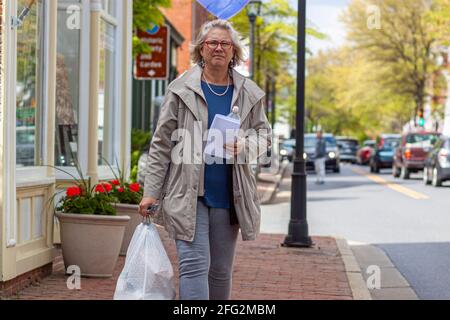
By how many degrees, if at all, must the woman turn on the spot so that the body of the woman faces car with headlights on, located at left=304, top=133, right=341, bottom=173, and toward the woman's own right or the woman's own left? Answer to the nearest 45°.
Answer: approximately 180°

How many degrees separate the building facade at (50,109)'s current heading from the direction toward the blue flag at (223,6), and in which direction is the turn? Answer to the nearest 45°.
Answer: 0° — it already faces it

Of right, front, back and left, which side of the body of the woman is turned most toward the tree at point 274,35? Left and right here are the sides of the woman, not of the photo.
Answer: back

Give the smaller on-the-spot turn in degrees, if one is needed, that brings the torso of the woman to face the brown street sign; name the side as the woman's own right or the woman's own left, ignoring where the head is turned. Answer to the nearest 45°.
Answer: approximately 180°

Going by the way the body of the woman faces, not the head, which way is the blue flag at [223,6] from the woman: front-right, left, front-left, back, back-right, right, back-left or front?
back

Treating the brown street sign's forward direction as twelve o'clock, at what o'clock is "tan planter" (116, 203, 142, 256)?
The tan planter is roughly at 12 o'clock from the brown street sign.

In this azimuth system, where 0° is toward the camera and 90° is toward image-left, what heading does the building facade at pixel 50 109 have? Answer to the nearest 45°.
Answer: approximately 315°

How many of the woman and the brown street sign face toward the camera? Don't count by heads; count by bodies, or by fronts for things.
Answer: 2
